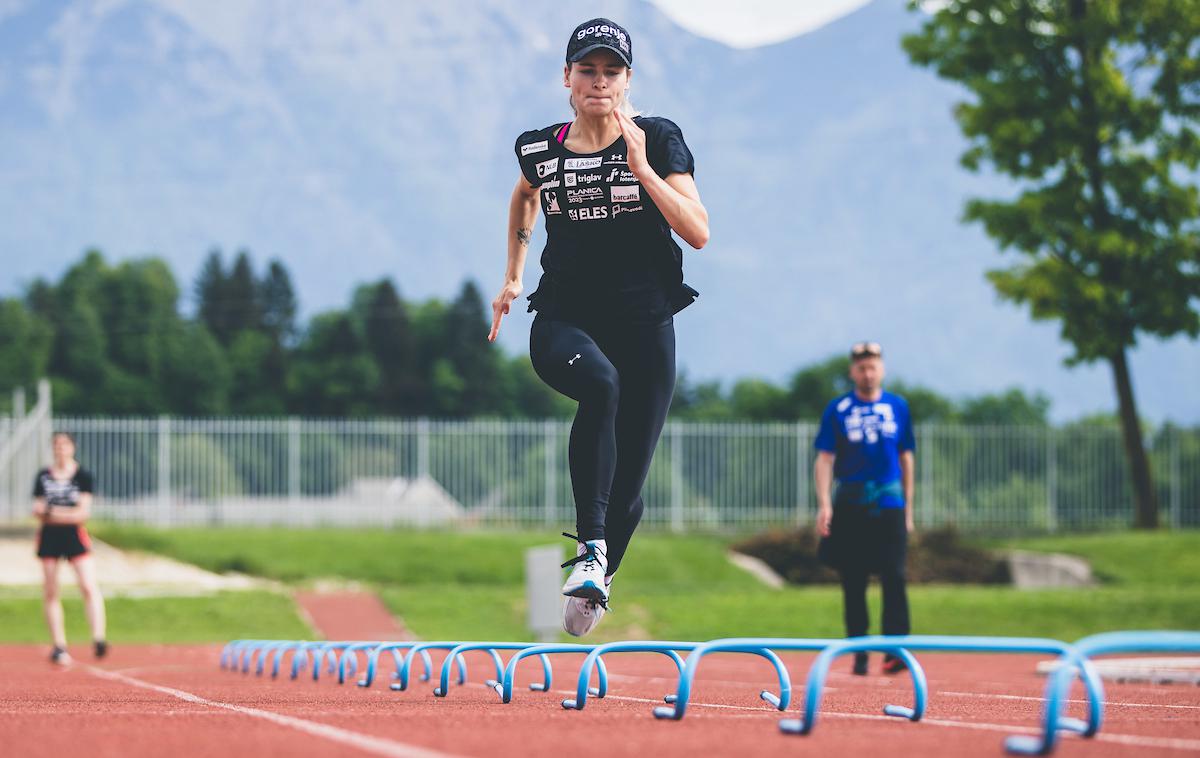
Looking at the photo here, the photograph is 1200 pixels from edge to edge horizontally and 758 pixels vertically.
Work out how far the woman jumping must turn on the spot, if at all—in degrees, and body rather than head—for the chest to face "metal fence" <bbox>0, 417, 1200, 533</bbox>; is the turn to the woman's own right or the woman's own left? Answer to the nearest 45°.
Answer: approximately 180°

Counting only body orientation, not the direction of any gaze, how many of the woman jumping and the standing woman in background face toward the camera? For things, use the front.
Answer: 2

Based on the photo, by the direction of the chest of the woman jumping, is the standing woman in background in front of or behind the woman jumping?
behind

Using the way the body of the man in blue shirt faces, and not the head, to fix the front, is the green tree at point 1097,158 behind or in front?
behind

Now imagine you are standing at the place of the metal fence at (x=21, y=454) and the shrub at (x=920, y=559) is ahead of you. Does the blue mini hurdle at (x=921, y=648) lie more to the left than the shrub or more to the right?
right

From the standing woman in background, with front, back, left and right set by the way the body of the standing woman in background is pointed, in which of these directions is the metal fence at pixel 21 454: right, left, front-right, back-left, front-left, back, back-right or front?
back

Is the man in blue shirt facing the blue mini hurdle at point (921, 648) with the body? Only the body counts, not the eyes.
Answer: yes

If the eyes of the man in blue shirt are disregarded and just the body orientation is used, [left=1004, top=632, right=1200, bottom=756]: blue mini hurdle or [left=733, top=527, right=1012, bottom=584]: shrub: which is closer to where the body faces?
the blue mini hurdle

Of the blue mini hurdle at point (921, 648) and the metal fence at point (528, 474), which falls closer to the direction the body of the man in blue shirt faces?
the blue mini hurdle

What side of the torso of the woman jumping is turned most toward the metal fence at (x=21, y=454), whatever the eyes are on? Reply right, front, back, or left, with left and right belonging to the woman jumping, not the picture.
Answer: back

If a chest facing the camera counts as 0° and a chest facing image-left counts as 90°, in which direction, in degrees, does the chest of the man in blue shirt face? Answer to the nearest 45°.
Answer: approximately 0°
